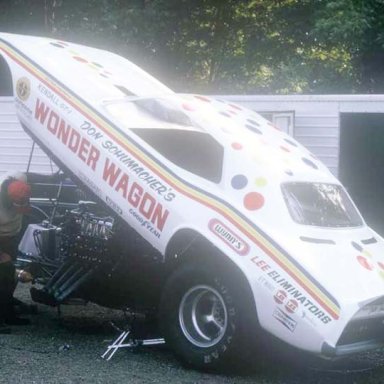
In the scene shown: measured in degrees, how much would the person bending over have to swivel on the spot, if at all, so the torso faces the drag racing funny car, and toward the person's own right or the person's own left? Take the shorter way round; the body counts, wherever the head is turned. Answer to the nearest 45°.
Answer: approximately 45° to the person's own right

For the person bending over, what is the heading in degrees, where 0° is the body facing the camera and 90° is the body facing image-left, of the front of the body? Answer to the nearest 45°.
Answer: approximately 270°

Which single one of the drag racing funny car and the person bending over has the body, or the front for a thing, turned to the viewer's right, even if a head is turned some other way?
the person bending over

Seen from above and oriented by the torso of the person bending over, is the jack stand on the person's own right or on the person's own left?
on the person's own right

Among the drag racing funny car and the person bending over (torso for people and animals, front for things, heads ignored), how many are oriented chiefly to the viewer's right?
1

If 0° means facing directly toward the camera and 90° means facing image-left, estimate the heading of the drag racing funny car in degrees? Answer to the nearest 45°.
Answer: approximately 135°
